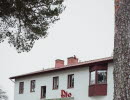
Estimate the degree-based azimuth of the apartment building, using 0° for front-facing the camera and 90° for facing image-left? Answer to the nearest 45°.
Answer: approximately 45°
